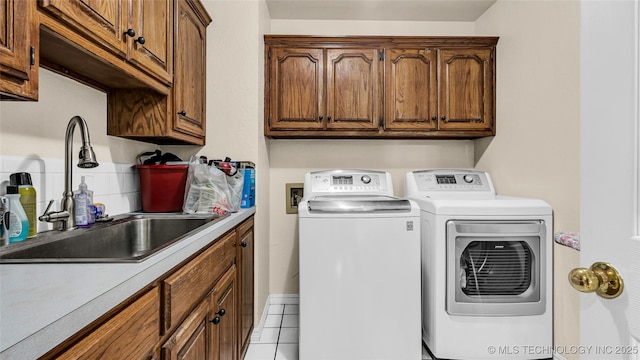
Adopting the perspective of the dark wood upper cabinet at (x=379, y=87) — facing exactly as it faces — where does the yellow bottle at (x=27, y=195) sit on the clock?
The yellow bottle is roughly at 1 o'clock from the dark wood upper cabinet.

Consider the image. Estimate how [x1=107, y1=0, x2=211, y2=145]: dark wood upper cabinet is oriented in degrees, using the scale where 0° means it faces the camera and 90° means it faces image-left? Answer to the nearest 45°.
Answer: approximately 315°

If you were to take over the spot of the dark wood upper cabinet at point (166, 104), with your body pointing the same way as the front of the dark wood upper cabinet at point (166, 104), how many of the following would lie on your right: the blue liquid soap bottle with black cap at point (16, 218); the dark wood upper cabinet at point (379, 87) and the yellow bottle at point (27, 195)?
2

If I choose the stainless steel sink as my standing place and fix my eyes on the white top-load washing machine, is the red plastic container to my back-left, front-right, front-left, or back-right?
front-left

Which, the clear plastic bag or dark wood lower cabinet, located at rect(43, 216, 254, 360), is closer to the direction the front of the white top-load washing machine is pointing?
the dark wood lower cabinet

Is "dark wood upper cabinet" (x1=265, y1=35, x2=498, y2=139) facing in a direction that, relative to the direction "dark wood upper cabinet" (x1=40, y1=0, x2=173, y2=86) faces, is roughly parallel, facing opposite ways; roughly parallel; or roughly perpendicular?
roughly perpendicular

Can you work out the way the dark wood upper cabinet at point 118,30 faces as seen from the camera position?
facing the viewer and to the right of the viewer

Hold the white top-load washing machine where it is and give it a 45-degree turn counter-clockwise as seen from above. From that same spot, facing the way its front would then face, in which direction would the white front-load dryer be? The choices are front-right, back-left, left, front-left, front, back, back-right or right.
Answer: front-left

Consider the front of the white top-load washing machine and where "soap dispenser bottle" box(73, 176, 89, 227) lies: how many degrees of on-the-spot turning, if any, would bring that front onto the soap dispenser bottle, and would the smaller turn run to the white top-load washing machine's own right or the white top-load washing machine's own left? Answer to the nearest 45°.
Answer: approximately 45° to the white top-load washing machine's own right

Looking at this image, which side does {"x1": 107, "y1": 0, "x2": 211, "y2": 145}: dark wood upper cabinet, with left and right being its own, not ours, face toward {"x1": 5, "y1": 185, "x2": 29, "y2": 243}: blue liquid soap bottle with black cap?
right

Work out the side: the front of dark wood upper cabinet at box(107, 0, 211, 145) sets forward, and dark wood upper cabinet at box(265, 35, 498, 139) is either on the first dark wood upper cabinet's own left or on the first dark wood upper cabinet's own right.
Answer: on the first dark wood upper cabinet's own left

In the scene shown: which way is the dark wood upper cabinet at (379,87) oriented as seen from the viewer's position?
toward the camera

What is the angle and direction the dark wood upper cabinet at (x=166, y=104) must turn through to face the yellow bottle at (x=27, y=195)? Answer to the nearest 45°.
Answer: approximately 90° to its right

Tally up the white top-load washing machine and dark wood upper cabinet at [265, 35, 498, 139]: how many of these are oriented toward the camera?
2

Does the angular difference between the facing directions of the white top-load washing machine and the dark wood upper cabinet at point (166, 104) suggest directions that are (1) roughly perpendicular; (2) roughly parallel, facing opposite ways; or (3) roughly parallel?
roughly perpendicular

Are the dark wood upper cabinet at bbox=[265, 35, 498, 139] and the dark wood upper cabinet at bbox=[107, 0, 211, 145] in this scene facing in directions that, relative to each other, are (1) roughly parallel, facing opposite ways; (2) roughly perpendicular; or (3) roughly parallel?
roughly perpendicular

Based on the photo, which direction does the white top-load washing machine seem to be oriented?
toward the camera
